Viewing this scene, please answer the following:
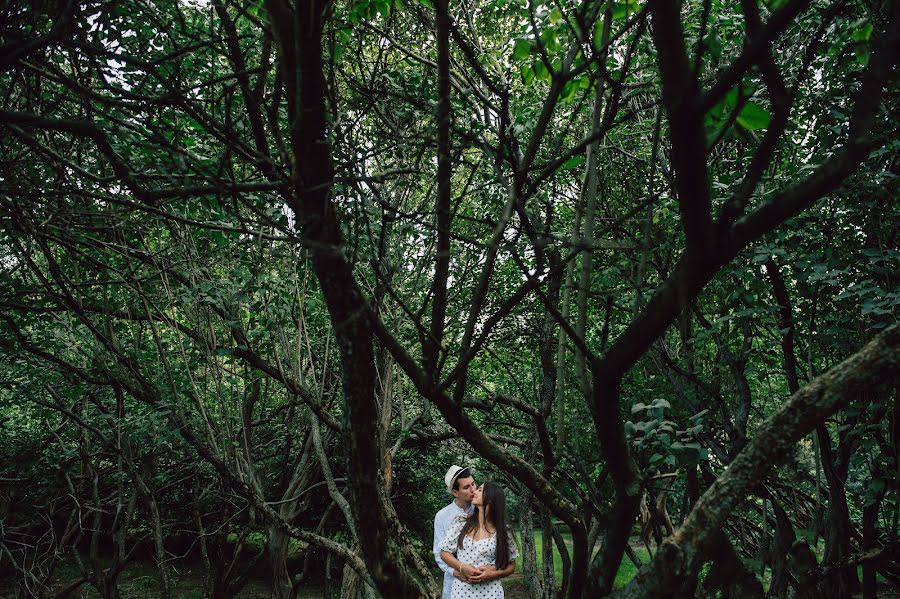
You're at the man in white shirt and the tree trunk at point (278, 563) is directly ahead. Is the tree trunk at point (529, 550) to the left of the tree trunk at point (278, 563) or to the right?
right

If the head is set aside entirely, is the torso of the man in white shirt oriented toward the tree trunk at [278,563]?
no

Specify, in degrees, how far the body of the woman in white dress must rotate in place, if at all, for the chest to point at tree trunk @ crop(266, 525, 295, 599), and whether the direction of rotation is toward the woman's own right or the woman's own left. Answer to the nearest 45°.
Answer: approximately 135° to the woman's own right

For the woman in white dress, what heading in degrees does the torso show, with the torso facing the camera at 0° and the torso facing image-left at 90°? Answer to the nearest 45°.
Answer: approximately 0°

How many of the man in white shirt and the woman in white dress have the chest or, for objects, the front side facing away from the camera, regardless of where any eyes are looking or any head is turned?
0

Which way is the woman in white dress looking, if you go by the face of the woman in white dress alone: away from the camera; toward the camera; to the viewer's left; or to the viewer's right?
to the viewer's left

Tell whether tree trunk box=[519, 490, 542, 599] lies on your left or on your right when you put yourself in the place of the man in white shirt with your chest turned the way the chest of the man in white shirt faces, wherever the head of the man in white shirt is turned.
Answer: on your left

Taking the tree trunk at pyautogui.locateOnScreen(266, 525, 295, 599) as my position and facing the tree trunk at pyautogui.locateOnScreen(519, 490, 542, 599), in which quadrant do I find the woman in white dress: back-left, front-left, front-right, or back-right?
front-right
